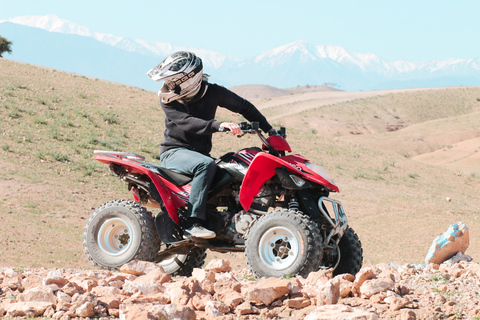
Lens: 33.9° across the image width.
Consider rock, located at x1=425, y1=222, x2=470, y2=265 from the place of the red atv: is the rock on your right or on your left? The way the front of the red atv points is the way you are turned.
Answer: on your left

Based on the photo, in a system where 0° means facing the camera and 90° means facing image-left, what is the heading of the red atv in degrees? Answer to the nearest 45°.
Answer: approximately 315°

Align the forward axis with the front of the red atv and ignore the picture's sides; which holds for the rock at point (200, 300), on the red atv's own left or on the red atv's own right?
on the red atv's own right

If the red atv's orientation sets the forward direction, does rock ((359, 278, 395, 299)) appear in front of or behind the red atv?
in front

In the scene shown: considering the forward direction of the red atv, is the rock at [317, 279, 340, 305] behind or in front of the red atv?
in front

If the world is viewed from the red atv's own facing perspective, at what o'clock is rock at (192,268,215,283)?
The rock is roughly at 2 o'clock from the red atv.

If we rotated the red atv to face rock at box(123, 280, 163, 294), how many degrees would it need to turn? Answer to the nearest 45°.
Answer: approximately 90° to its right
